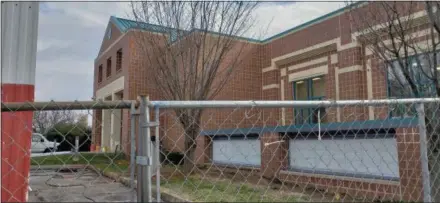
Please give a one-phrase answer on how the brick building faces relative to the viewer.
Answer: facing the viewer and to the left of the viewer

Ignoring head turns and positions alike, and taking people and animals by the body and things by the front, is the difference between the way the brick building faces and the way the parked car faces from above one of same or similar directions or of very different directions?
very different directions

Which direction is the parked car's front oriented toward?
to the viewer's right

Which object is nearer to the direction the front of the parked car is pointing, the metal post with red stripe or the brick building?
the brick building

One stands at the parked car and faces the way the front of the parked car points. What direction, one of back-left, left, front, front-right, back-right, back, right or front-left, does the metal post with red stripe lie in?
right
